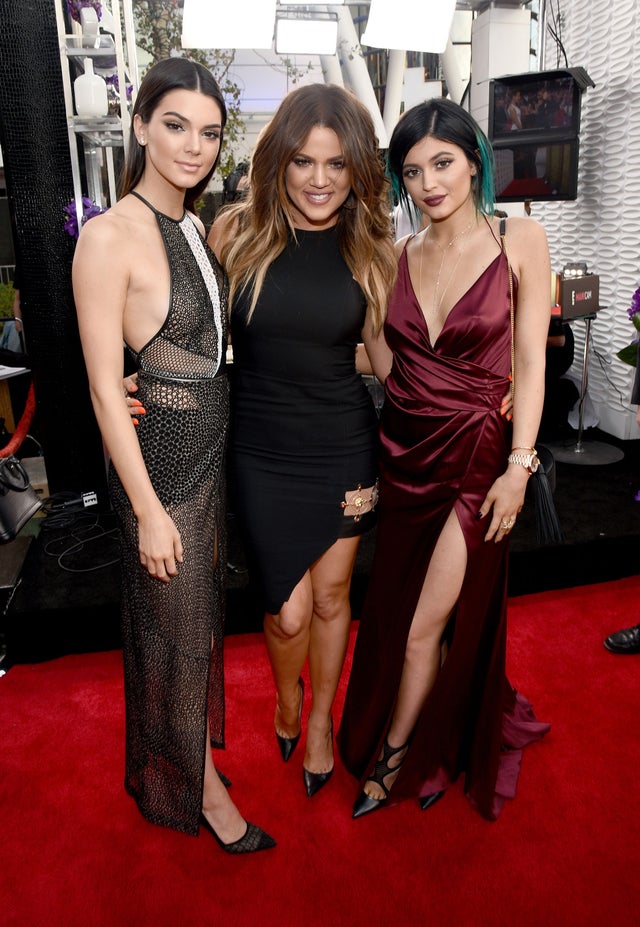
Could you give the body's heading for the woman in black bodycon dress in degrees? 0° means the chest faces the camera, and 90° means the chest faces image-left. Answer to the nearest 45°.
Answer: approximately 0°

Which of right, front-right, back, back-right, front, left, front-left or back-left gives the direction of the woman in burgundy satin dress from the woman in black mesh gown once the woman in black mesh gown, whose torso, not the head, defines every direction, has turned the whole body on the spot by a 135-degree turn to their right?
back

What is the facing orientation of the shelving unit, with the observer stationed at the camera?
facing the viewer

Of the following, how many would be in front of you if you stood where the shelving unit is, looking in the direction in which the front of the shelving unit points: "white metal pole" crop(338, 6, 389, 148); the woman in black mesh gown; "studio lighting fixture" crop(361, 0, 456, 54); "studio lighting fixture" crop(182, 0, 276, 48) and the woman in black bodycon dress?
2

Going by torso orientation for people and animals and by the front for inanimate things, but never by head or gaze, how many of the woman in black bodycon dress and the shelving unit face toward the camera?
2

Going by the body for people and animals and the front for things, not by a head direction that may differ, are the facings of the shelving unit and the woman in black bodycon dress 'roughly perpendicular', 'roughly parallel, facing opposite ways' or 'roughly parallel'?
roughly parallel

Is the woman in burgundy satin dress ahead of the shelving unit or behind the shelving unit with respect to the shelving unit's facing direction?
ahead

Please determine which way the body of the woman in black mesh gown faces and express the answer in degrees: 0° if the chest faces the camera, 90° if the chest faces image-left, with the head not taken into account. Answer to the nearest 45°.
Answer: approximately 315°

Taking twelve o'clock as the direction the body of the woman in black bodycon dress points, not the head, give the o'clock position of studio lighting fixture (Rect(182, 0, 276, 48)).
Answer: The studio lighting fixture is roughly at 6 o'clock from the woman in black bodycon dress.

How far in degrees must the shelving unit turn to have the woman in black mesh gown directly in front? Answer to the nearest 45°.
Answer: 0° — it already faces them

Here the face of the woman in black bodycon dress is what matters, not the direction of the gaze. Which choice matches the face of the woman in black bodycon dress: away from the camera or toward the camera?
toward the camera

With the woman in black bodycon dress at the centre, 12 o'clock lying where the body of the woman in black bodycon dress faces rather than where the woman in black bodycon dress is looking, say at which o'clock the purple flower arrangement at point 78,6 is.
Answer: The purple flower arrangement is roughly at 5 o'clock from the woman in black bodycon dress.
